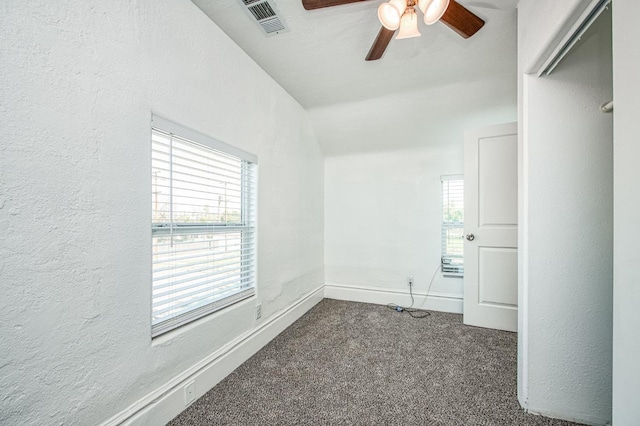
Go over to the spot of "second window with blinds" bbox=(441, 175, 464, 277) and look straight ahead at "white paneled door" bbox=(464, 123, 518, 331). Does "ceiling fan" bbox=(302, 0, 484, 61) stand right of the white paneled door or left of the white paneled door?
right

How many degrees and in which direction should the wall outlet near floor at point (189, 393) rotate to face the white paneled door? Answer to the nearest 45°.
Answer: approximately 45° to its left

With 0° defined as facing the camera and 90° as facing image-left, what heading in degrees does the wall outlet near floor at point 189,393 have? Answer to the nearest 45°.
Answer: approximately 315°

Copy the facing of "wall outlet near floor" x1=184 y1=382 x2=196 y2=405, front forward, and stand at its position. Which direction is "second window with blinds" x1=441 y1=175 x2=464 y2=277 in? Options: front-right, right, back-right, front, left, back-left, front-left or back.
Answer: front-left
